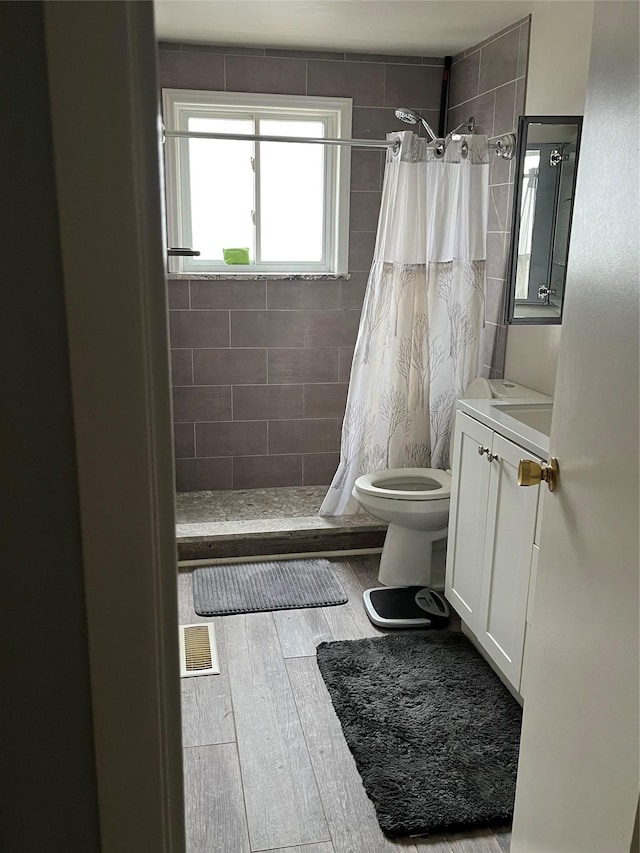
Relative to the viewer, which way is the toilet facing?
to the viewer's left

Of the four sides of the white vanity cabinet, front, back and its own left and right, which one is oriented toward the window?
right

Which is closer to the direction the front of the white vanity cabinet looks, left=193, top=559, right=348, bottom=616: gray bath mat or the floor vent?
the floor vent

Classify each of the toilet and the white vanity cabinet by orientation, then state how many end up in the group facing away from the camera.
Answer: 0

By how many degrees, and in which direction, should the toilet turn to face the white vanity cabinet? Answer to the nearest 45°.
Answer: approximately 135° to its left

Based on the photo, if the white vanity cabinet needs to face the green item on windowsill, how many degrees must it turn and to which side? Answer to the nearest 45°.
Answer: approximately 90° to its right

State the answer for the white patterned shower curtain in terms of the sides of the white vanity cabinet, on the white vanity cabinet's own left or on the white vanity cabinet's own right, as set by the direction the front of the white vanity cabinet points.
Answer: on the white vanity cabinet's own right
